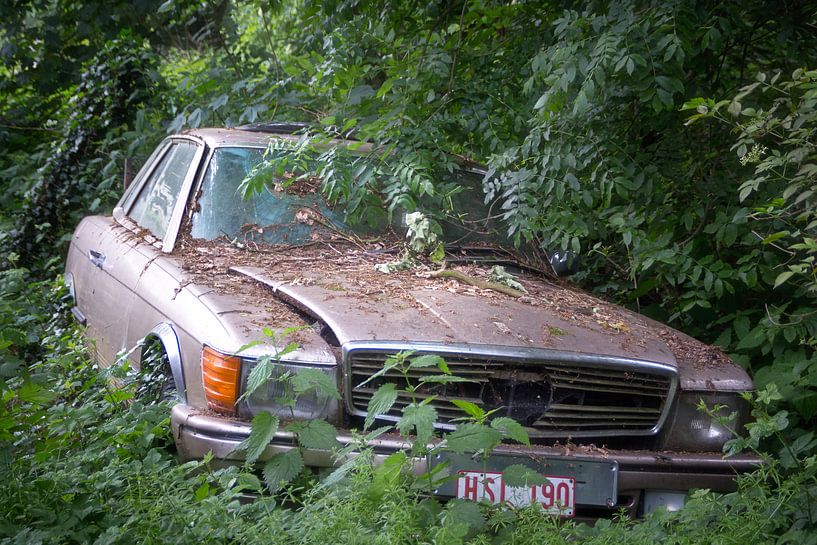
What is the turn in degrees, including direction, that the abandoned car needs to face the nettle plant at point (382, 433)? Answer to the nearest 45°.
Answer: approximately 45° to its right

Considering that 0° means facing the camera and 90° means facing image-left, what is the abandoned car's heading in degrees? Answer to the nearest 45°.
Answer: approximately 315°
